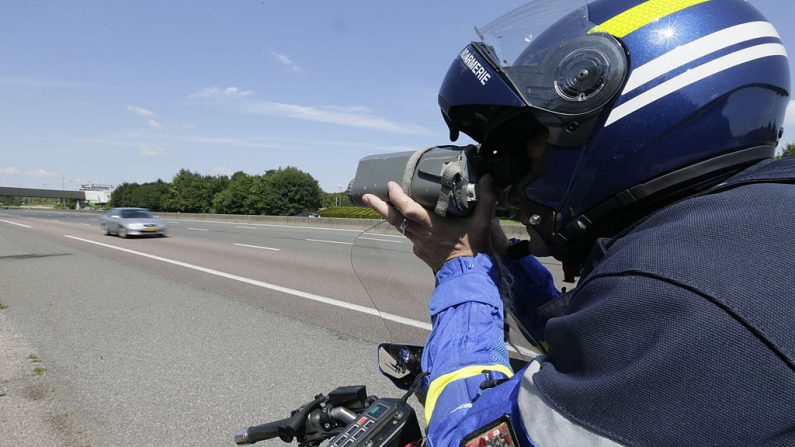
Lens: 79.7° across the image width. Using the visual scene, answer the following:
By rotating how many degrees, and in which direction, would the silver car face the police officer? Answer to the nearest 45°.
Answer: approximately 45° to its right

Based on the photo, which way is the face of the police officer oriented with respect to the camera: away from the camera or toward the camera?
away from the camera

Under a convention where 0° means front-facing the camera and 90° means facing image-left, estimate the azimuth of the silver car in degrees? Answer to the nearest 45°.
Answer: approximately 315°
